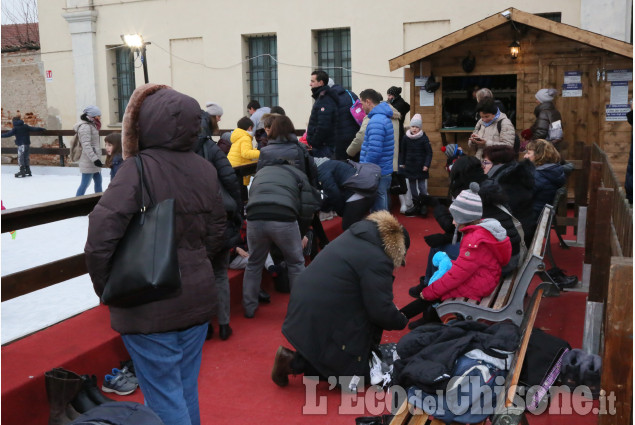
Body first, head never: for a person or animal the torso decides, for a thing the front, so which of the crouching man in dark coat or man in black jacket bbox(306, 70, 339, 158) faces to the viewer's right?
the crouching man in dark coat

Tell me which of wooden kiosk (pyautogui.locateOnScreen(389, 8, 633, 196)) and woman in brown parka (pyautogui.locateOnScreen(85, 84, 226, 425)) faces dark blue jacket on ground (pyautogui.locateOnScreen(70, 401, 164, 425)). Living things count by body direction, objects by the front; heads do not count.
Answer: the wooden kiosk

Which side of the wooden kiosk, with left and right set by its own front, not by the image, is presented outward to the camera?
front

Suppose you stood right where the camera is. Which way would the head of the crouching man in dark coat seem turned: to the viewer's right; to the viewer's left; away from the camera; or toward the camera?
to the viewer's right

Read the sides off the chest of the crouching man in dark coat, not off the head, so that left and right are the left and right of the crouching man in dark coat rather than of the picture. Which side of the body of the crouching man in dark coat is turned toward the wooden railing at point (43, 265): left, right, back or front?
back

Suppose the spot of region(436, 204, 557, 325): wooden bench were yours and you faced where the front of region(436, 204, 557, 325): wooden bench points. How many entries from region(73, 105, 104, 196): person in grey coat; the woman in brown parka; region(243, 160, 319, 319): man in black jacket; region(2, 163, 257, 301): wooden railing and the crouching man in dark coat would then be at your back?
0

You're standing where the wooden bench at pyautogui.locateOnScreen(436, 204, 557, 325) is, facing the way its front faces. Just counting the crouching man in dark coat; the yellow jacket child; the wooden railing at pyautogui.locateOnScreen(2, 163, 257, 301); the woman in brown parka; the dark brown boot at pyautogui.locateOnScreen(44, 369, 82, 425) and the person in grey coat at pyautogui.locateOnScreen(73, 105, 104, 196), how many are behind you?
0

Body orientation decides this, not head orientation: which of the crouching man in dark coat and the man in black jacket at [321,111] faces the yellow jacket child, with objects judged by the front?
the man in black jacket

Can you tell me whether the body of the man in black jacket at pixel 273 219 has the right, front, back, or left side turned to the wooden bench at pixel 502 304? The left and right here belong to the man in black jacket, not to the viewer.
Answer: right

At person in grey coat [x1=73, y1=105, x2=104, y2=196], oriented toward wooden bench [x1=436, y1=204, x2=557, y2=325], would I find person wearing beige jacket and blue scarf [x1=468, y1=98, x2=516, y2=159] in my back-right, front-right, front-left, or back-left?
front-left

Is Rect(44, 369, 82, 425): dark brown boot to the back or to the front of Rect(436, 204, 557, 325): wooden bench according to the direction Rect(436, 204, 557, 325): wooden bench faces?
to the front

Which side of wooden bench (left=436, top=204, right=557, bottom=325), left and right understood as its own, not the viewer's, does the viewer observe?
left

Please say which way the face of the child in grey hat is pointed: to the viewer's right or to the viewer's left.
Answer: to the viewer's left

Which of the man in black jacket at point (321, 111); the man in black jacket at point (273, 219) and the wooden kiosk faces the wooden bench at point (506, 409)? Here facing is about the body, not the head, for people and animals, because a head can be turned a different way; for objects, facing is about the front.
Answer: the wooden kiosk

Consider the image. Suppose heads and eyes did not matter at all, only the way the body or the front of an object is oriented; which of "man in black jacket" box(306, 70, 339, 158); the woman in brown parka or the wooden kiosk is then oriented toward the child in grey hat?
the wooden kiosk
